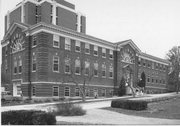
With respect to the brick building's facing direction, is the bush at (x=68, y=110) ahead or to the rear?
ahead

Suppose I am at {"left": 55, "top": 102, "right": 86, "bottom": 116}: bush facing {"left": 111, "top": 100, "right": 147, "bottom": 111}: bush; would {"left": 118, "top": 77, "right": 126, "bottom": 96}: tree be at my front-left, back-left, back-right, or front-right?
front-left

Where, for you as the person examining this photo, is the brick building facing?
facing the viewer and to the right of the viewer

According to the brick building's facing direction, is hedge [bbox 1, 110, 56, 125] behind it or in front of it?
in front

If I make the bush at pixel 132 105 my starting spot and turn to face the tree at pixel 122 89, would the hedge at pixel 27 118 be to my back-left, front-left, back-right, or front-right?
back-left

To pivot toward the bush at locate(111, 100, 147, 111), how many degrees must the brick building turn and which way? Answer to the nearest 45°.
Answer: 0° — it already faces it
